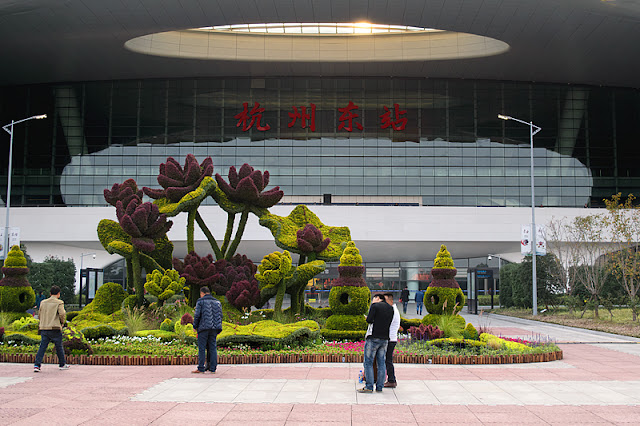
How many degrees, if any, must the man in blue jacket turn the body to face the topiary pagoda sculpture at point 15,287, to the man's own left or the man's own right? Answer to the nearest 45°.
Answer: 0° — they already face it

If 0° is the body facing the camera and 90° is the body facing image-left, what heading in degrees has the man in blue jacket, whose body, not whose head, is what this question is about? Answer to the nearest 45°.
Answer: approximately 135°

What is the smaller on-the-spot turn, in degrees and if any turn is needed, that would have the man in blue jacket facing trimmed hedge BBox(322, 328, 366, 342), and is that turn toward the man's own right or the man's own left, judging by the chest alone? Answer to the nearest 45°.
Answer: approximately 90° to the man's own right

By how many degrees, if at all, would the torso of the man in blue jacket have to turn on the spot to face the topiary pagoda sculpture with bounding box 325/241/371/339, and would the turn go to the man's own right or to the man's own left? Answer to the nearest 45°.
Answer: approximately 90° to the man's own right

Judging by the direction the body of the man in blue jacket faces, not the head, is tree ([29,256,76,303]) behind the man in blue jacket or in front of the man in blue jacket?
in front

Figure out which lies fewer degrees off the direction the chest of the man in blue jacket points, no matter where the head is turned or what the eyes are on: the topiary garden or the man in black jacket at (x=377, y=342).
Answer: the topiary garden

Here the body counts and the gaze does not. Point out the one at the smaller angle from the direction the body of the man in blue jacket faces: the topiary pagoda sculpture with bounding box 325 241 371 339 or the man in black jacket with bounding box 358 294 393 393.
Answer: the topiary pagoda sculpture

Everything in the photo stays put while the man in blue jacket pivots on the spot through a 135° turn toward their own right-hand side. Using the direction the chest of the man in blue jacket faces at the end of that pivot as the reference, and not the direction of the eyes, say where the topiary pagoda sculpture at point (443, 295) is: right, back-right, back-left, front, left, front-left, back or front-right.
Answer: front-left
